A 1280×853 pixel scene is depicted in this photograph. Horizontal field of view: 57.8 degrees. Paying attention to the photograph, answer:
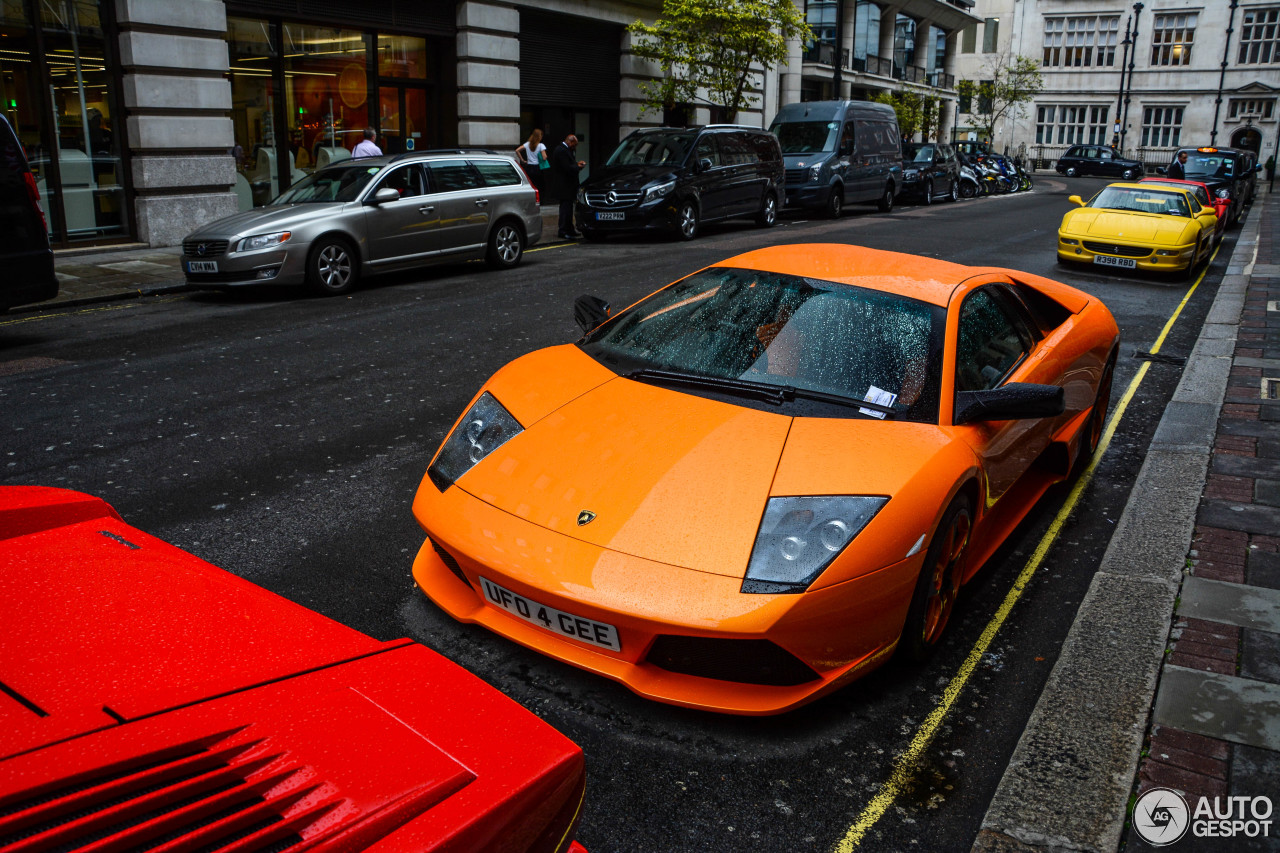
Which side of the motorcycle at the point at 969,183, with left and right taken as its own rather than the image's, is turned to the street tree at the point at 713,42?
right

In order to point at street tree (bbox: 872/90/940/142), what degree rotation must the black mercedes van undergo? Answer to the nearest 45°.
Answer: approximately 135° to its right

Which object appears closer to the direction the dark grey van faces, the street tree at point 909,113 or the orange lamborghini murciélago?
the orange lamborghini murciélago

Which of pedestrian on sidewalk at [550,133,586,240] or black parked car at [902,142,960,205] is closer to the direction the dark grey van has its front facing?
the pedestrian on sidewalk

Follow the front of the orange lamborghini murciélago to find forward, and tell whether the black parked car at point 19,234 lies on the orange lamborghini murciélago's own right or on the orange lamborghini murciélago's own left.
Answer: on the orange lamborghini murciélago's own right

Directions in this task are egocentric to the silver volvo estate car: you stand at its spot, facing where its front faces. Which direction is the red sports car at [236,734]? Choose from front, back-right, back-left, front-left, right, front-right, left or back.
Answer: front-left

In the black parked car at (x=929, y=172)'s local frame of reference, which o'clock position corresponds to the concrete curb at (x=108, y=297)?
The concrete curb is roughly at 11 o'clock from the black parked car.

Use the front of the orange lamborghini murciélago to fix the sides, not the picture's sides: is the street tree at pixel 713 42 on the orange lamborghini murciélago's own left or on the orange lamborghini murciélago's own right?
on the orange lamborghini murciélago's own right

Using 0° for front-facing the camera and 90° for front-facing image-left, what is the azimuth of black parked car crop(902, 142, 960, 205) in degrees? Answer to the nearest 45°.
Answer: approximately 45°

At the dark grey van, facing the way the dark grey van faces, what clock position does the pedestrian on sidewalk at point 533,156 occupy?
The pedestrian on sidewalk is roughly at 12 o'clock from the dark grey van.

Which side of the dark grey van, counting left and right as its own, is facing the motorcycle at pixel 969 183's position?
back

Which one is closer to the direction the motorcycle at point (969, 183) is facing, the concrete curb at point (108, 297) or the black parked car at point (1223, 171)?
the black parked car

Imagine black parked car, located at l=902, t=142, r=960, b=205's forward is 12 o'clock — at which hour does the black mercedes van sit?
The black mercedes van is roughly at 11 o'clock from the black parked car.
